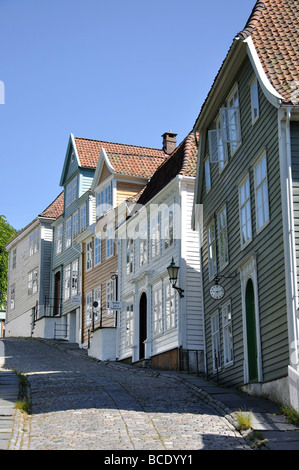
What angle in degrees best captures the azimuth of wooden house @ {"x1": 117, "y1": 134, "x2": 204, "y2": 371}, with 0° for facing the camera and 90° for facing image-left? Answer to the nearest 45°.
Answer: approximately 45°

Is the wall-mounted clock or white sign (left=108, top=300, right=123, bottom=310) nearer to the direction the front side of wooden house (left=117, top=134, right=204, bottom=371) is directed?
the wall-mounted clock

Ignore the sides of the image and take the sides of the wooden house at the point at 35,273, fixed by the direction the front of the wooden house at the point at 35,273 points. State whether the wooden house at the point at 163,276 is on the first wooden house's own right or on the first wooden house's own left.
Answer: on the first wooden house's own left

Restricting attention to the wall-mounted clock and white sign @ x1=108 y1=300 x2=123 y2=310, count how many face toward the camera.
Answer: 2

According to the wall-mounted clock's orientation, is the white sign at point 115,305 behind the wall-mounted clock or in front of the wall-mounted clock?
behind

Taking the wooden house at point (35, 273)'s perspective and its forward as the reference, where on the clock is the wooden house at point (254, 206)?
the wooden house at point (254, 206) is roughly at 10 o'clock from the wooden house at point (35, 273).

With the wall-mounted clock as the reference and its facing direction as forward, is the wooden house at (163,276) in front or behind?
behind

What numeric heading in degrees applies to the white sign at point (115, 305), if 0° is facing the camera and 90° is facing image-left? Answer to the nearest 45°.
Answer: approximately 0°

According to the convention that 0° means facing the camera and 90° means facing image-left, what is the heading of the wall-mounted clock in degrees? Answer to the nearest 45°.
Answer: approximately 0°

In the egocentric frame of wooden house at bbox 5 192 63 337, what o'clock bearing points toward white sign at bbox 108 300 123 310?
The white sign is roughly at 10 o'clock from the wooden house.
